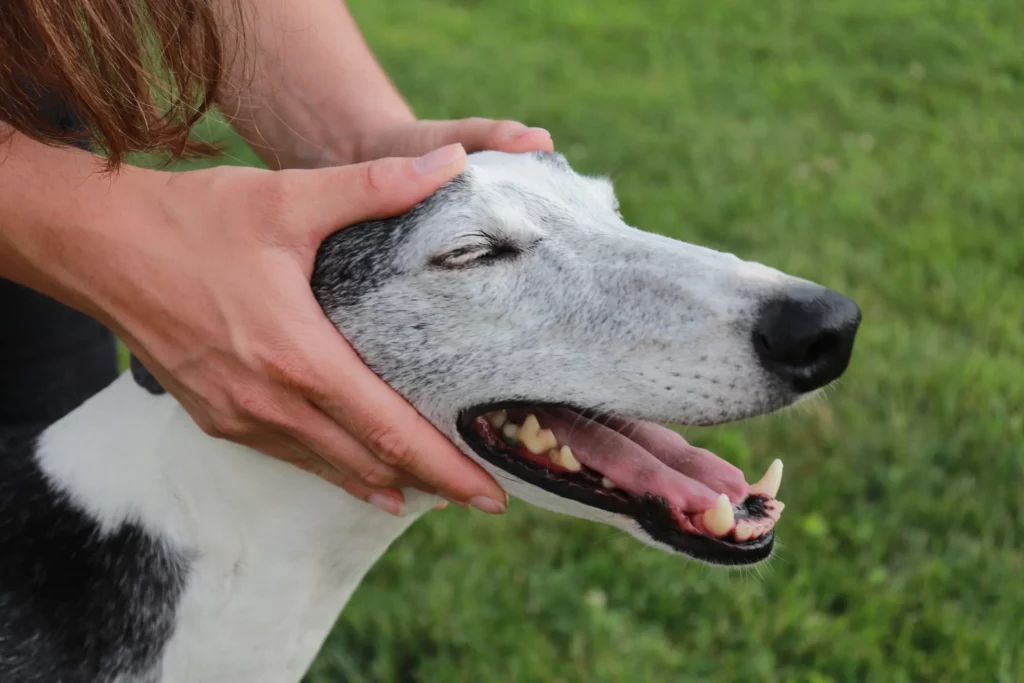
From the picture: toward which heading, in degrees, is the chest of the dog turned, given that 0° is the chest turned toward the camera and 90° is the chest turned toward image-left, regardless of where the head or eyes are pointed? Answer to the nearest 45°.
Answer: approximately 270°
